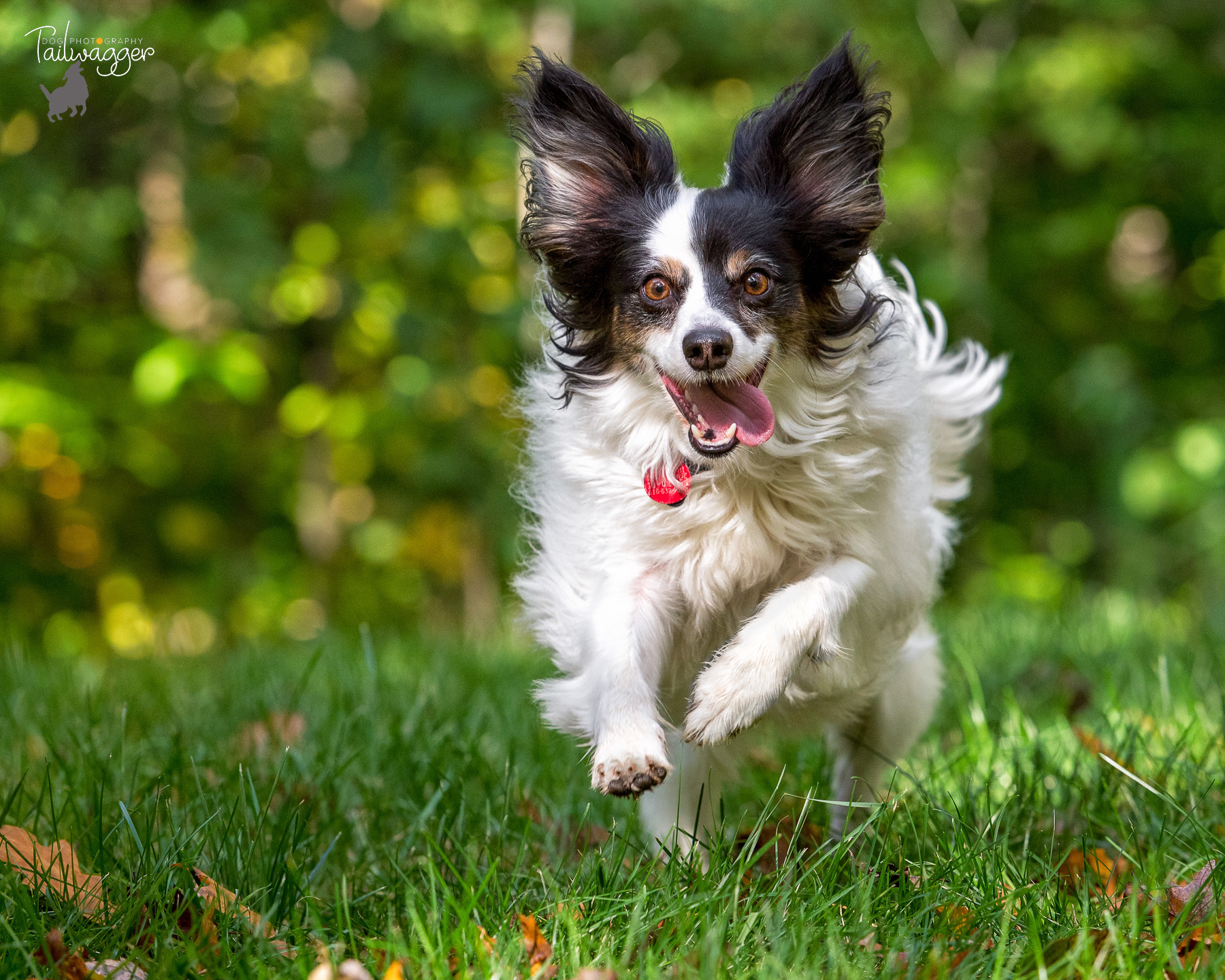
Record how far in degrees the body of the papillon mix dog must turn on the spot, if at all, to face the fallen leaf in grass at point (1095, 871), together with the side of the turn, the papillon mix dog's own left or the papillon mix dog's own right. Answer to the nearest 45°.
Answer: approximately 45° to the papillon mix dog's own left

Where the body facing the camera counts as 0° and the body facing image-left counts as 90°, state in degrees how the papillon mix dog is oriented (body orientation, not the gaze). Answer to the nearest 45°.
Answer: approximately 0°

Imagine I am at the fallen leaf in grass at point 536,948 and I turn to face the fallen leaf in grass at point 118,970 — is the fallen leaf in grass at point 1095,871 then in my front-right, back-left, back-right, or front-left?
back-right

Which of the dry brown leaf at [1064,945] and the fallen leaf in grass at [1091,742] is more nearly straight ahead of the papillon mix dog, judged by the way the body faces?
the dry brown leaf

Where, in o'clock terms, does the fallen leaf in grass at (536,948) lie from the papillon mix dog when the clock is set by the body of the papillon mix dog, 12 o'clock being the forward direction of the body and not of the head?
The fallen leaf in grass is roughly at 12 o'clock from the papillon mix dog.

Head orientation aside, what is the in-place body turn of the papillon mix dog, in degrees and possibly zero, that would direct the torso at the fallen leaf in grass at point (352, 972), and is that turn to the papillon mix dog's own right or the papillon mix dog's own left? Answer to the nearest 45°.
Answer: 0° — it already faces it

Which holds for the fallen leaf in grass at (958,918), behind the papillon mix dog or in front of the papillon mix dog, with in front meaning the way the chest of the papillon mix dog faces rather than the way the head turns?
in front
